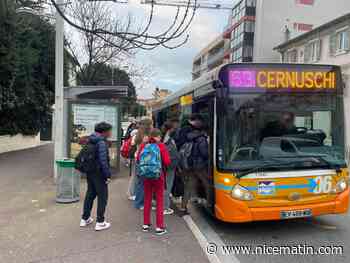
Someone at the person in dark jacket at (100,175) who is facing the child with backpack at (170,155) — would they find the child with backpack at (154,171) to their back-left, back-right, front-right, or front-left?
front-right

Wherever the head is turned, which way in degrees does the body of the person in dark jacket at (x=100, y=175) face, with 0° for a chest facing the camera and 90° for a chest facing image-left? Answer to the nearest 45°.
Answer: approximately 270°

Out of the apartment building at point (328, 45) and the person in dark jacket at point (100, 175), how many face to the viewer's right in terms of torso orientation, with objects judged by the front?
1

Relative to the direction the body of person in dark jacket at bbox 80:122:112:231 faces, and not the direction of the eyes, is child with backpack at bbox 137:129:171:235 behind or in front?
in front

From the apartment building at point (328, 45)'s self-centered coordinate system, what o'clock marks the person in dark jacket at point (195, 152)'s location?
The person in dark jacket is roughly at 11 o'clock from the apartment building.

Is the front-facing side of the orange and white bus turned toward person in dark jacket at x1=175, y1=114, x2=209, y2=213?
no

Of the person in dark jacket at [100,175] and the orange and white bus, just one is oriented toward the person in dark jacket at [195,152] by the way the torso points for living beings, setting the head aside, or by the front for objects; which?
the person in dark jacket at [100,175]

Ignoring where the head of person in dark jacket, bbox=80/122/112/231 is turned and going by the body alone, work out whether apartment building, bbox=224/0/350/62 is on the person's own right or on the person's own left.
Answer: on the person's own left

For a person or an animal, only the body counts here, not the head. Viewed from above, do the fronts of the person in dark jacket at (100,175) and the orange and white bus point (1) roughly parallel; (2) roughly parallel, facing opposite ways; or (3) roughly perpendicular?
roughly perpendicular

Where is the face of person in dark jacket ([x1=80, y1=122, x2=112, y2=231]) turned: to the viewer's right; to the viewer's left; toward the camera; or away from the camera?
to the viewer's right

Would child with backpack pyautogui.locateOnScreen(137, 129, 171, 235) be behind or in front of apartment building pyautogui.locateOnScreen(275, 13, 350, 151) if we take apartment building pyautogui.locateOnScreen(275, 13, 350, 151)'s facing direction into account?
in front

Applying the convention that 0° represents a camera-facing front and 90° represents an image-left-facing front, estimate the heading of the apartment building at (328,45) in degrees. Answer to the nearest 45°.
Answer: approximately 45°
